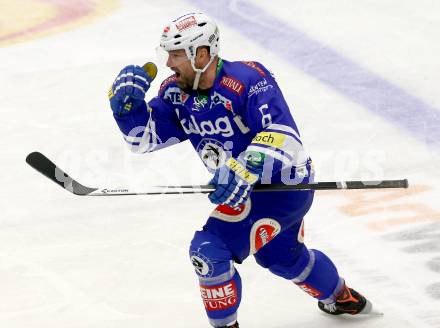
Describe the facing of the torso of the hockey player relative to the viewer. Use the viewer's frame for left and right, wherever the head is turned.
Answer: facing the viewer and to the left of the viewer
